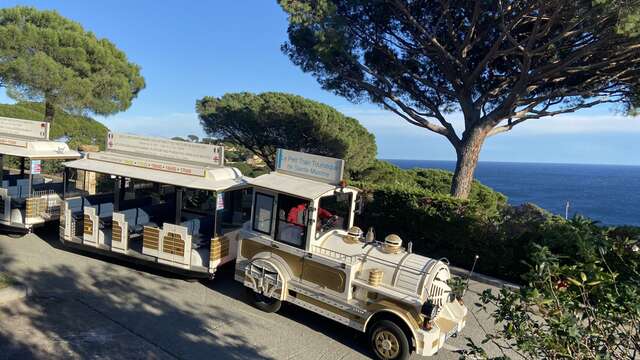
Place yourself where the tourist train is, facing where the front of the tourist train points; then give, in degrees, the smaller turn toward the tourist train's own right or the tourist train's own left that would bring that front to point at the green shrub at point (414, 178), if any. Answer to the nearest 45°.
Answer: approximately 90° to the tourist train's own left

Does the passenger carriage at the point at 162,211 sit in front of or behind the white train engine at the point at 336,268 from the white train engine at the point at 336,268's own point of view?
behind

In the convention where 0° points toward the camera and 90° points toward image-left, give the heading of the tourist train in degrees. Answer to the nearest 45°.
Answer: approximately 315°

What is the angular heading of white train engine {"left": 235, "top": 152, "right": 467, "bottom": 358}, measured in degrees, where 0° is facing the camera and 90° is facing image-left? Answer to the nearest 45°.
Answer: approximately 315°

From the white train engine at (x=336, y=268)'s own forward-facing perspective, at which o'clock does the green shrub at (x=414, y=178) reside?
The green shrub is roughly at 8 o'clock from the white train engine.

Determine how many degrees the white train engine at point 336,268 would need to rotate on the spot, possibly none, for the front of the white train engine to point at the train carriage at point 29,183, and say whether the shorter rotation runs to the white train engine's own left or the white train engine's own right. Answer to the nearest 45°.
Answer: approximately 180°
